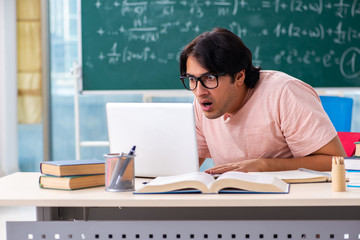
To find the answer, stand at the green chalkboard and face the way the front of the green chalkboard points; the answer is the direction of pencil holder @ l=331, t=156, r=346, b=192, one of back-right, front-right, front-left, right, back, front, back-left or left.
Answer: front

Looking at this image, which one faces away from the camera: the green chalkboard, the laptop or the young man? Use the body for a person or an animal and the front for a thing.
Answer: the laptop

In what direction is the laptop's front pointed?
away from the camera

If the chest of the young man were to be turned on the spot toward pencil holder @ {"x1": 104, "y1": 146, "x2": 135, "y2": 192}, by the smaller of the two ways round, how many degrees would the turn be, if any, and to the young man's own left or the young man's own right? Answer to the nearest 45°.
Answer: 0° — they already face it

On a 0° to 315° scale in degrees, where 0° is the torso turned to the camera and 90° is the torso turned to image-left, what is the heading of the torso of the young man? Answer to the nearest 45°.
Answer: approximately 45°

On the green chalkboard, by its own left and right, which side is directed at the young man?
front

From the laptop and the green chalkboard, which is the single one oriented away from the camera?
the laptop

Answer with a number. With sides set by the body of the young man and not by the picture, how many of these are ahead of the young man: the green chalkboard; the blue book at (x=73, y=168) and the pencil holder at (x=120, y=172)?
2

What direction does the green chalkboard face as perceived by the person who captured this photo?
facing the viewer

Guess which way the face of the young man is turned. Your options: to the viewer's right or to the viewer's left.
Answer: to the viewer's left

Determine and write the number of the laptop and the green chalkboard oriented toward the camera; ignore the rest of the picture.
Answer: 1

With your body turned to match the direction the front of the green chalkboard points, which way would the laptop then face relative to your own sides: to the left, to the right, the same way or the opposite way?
the opposite way

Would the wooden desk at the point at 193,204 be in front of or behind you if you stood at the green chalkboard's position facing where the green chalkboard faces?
in front
